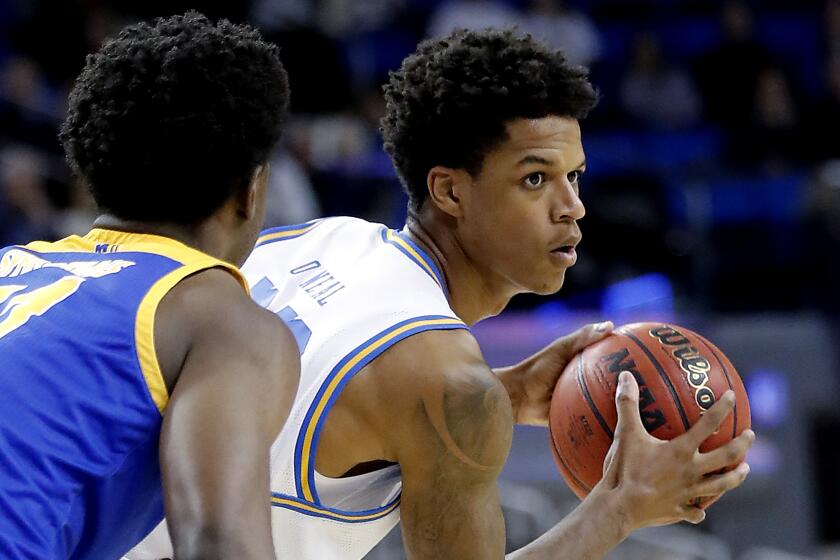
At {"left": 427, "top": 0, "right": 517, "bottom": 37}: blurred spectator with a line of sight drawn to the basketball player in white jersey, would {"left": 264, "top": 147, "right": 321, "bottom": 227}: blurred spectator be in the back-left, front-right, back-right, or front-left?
front-right

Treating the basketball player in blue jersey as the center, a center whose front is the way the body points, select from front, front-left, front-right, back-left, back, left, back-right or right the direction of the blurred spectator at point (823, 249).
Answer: front

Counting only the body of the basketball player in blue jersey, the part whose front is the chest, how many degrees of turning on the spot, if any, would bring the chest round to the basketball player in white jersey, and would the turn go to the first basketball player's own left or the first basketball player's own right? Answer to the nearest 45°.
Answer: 0° — they already face them

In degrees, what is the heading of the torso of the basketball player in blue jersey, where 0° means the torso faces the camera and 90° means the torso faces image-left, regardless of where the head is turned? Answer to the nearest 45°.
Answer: approximately 225°

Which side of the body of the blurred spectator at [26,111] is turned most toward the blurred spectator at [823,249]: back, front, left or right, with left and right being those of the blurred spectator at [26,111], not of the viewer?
left

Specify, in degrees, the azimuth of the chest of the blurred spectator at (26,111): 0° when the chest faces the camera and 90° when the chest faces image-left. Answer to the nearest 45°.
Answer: approximately 0°

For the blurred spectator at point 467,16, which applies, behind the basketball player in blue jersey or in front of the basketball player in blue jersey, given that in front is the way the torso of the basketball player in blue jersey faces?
in front

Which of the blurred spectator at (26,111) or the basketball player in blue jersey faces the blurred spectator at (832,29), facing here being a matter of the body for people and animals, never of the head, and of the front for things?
the basketball player in blue jersey

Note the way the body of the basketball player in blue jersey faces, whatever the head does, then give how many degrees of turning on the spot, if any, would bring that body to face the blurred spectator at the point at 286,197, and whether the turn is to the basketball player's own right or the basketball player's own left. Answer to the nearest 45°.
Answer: approximately 45° to the basketball player's own left

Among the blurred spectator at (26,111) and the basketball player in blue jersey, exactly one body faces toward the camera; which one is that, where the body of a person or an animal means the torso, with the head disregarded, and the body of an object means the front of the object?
the blurred spectator

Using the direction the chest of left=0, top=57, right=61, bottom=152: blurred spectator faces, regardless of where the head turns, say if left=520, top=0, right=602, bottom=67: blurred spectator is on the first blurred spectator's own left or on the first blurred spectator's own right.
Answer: on the first blurred spectator's own left

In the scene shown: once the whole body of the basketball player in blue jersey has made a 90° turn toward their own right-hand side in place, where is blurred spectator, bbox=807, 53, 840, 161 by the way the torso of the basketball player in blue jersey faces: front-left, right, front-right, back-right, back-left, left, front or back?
left

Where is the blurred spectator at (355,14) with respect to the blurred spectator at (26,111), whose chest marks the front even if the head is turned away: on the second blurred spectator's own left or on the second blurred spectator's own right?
on the second blurred spectator's own left

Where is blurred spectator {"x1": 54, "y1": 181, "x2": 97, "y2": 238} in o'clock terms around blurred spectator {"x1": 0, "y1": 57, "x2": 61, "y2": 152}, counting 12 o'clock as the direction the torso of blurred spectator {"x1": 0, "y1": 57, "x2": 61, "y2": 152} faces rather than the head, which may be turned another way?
blurred spectator {"x1": 54, "y1": 181, "x2": 97, "y2": 238} is roughly at 12 o'clock from blurred spectator {"x1": 0, "y1": 57, "x2": 61, "y2": 152}.

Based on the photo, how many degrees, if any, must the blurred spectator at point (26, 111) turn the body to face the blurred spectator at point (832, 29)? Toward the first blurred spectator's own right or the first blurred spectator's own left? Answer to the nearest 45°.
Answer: approximately 90° to the first blurred spectator's own left

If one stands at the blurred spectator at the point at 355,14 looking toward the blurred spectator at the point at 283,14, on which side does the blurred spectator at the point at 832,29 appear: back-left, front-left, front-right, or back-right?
back-left

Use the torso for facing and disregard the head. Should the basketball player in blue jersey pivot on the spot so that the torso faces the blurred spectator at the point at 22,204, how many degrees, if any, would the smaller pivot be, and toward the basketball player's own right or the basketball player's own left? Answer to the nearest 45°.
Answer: approximately 45° to the basketball player's own left

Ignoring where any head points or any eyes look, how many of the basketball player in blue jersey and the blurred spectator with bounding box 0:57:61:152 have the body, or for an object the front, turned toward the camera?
1

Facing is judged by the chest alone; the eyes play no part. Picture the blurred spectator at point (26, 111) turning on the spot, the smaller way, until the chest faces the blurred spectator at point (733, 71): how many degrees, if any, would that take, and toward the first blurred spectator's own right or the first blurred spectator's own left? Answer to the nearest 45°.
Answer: approximately 90° to the first blurred spectator's own left
